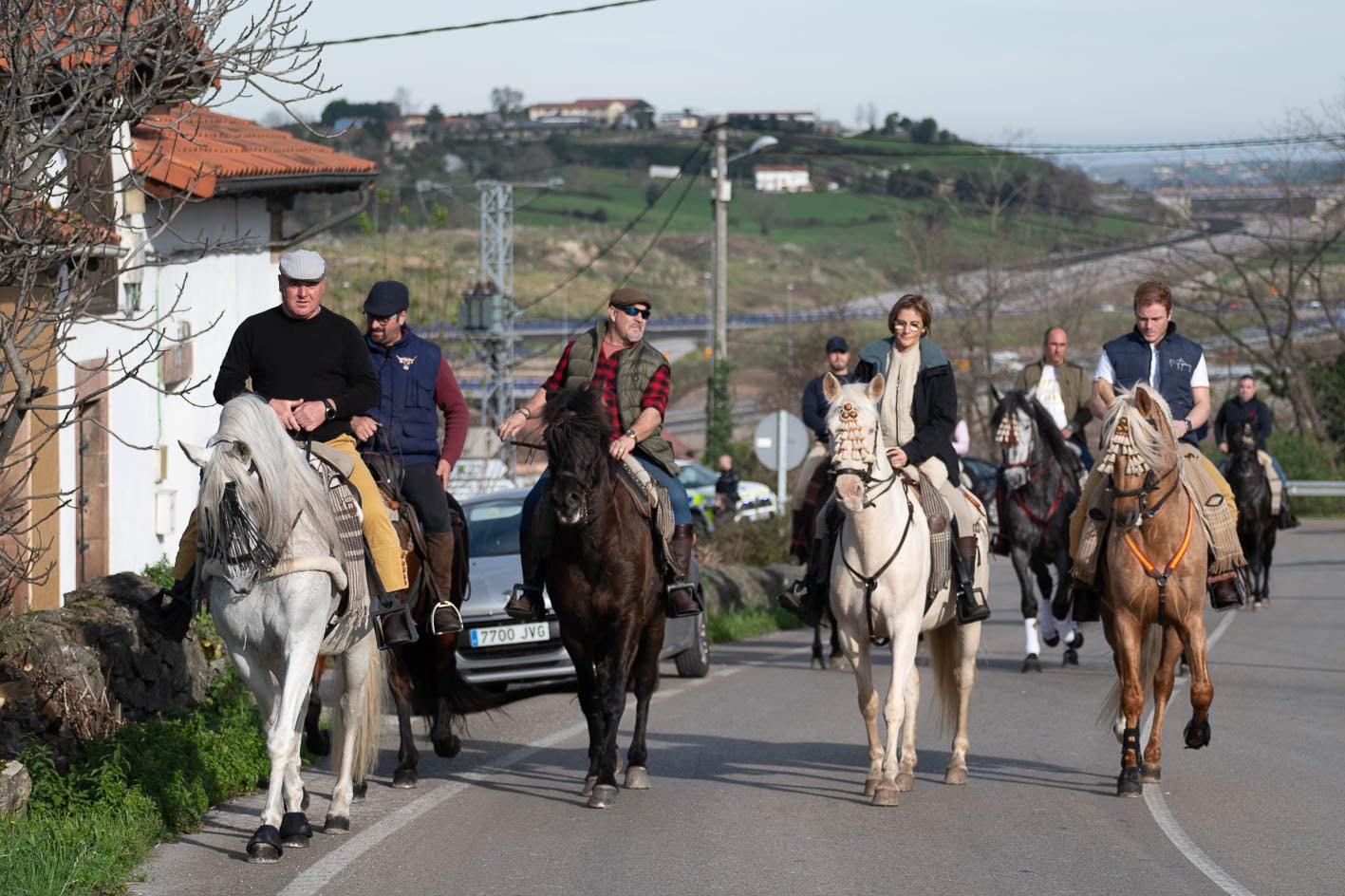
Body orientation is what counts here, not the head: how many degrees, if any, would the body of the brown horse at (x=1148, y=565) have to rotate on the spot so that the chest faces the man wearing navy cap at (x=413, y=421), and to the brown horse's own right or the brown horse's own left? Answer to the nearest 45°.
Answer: approximately 90° to the brown horse's own right

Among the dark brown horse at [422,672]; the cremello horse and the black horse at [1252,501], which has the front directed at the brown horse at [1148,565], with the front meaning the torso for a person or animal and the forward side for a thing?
the black horse at [1252,501]

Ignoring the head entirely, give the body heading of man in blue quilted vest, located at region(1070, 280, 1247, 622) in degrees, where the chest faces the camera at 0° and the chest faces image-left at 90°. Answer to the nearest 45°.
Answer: approximately 0°

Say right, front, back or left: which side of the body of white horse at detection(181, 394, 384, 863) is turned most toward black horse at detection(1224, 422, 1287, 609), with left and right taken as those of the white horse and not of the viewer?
back

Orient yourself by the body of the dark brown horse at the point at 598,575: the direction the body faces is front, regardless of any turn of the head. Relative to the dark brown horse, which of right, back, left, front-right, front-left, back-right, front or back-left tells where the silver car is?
back

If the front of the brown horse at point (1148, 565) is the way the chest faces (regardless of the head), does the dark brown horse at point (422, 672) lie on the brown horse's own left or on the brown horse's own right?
on the brown horse's own right

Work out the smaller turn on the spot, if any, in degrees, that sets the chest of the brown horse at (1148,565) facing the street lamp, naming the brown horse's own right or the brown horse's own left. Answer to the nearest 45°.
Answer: approximately 180°

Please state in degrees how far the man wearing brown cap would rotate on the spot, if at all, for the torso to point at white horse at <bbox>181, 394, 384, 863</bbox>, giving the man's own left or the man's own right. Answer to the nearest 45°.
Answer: approximately 45° to the man's own right

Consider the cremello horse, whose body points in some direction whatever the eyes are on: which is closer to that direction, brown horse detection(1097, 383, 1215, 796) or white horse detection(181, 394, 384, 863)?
the white horse
